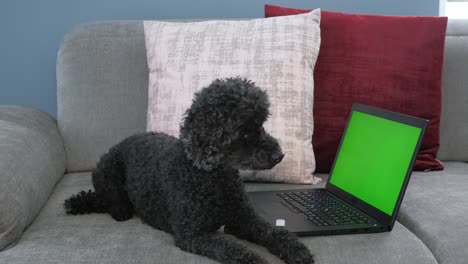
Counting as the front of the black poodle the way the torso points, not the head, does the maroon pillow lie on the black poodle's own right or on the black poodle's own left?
on the black poodle's own left
